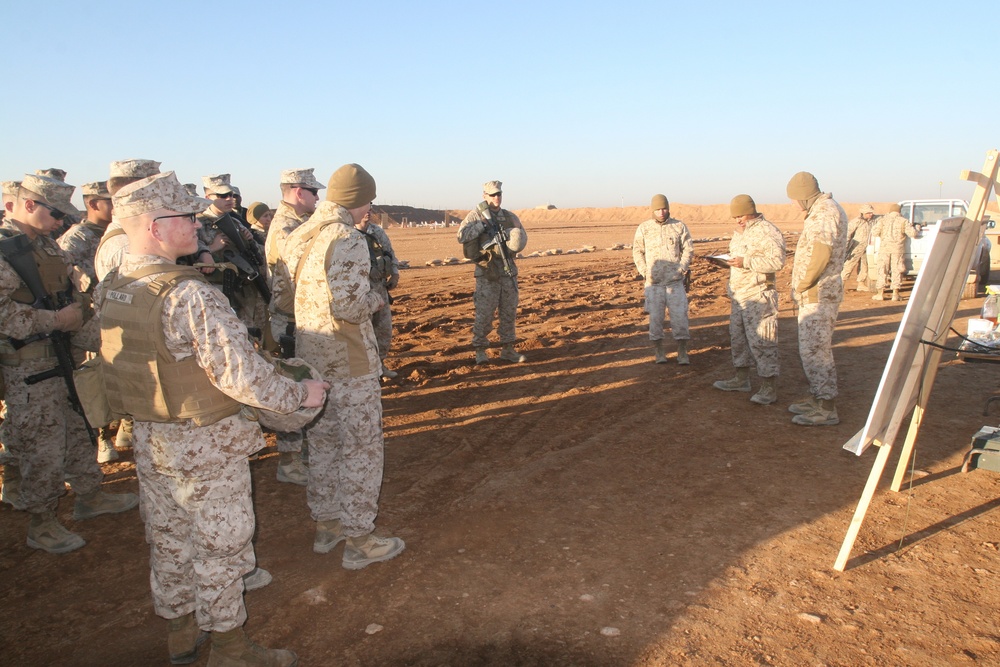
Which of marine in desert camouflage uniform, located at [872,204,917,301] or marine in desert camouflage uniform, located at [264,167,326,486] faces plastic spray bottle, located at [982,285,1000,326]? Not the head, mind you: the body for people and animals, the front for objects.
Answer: marine in desert camouflage uniform, located at [264,167,326,486]

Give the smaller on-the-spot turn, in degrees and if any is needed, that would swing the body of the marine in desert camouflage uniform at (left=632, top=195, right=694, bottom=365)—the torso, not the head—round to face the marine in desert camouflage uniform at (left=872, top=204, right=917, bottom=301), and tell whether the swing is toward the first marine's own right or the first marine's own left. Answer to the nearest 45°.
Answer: approximately 135° to the first marine's own left

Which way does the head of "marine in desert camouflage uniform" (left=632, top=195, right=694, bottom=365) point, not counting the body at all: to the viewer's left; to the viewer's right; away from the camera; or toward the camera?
toward the camera

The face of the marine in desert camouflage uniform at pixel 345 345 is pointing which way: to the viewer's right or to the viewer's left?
to the viewer's right

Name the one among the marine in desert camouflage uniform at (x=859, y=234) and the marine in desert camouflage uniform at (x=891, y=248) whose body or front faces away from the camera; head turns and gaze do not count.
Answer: the marine in desert camouflage uniform at (x=891, y=248)

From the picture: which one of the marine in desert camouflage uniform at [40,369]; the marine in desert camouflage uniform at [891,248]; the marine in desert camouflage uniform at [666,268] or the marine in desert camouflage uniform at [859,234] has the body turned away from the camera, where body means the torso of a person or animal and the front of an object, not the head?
the marine in desert camouflage uniform at [891,248]

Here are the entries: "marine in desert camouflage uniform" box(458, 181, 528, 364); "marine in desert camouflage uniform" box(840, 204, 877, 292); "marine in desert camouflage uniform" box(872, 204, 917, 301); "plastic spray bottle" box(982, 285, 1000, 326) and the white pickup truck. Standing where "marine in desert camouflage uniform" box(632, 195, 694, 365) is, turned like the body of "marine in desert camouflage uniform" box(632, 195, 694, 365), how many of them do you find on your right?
1

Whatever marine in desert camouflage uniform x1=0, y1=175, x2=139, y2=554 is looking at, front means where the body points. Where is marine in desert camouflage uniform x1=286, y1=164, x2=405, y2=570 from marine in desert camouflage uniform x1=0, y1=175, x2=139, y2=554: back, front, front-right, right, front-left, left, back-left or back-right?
front-right

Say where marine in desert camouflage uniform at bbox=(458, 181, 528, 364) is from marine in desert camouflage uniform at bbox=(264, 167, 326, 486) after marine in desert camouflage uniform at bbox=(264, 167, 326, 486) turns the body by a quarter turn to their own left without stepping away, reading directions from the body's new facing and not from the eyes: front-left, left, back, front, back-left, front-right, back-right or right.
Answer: front-right

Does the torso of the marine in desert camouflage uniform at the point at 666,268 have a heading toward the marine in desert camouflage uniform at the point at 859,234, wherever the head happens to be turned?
no

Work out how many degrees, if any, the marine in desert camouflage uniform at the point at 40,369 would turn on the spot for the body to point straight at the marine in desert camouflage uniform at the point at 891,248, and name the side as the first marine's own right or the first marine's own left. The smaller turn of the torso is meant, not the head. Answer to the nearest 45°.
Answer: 0° — they already face them

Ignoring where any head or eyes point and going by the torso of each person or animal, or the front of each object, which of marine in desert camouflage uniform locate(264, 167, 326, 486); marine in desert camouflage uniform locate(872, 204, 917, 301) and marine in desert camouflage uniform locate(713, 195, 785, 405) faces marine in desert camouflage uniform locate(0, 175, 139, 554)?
marine in desert camouflage uniform locate(713, 195, 785, 405)

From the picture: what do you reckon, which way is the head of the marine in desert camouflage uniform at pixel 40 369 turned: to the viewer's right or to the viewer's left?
to the viewer's right

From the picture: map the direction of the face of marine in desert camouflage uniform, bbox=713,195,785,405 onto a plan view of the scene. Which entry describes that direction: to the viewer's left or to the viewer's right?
to the viewer's left

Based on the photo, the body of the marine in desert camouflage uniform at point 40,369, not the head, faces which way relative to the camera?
to the viewer's right

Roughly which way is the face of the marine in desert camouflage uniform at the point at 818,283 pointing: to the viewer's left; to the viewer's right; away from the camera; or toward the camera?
to the viewer's left

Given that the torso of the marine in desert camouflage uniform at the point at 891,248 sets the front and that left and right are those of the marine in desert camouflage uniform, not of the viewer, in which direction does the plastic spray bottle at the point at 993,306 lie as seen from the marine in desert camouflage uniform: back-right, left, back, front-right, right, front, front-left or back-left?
back

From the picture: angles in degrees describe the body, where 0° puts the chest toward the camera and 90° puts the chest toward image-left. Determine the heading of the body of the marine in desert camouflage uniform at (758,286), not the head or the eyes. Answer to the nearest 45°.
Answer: approximately 45°

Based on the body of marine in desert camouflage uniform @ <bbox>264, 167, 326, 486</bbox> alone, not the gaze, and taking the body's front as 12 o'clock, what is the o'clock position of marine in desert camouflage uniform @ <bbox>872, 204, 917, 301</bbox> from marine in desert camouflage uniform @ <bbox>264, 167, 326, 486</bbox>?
marine in desert camouflage uniform @ <bbox>872, 204, 917, 301</bbox> is roughly at 11 o'clock from marine in desert camouflage uniform @ <bbox>264, 167, 326, 486</bbox>.
